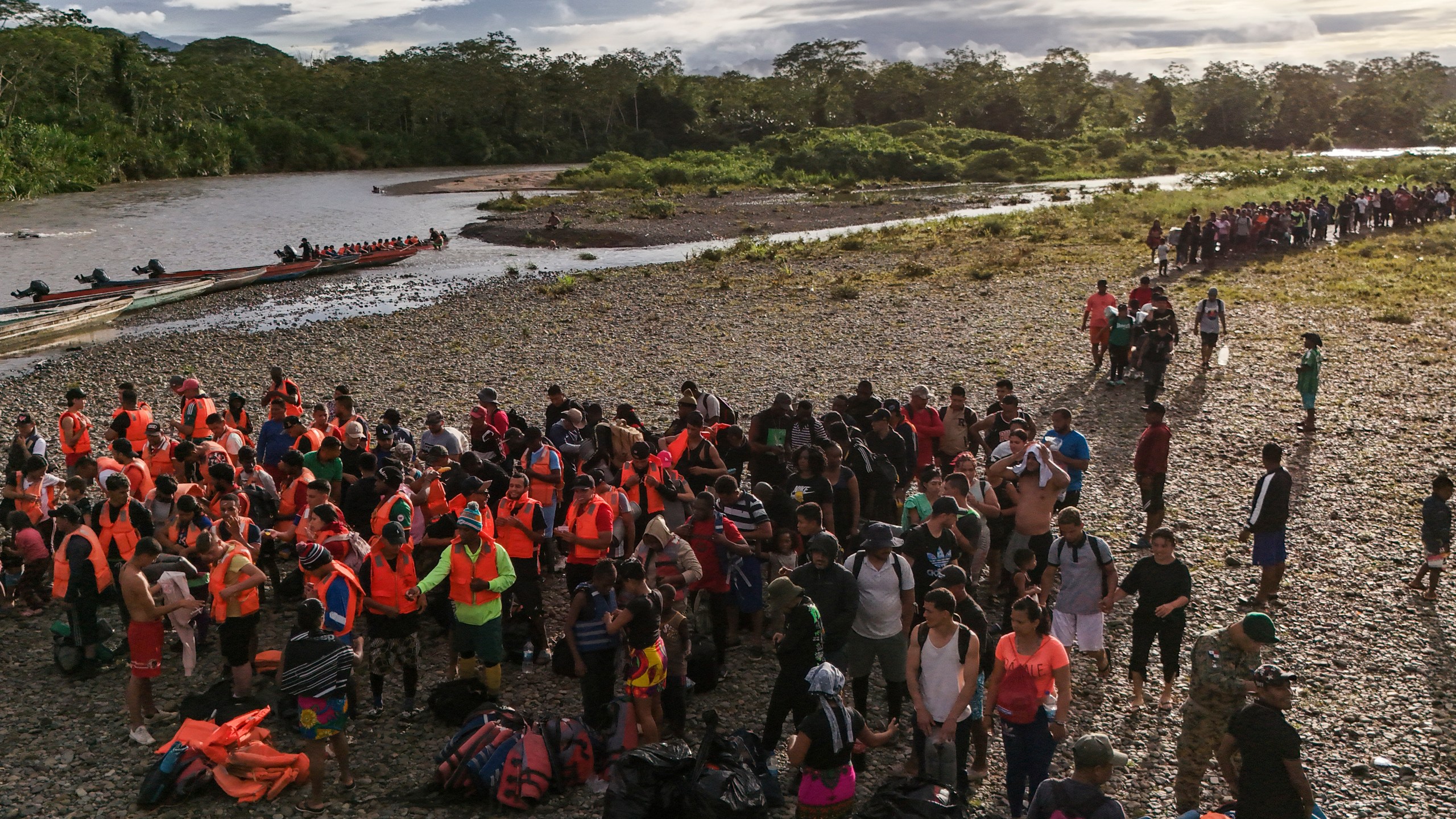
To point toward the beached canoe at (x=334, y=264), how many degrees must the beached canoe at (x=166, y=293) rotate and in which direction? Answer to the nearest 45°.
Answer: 0° — it already faces it

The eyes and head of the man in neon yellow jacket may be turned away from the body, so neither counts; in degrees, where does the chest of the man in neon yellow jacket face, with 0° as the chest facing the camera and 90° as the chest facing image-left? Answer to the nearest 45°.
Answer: approximately 0°

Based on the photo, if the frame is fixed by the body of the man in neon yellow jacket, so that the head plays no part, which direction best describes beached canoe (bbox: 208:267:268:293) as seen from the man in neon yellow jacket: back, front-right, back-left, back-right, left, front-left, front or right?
back

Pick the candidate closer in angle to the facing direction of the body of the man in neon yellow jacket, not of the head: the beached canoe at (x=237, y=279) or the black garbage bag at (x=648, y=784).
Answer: the black garbage bag

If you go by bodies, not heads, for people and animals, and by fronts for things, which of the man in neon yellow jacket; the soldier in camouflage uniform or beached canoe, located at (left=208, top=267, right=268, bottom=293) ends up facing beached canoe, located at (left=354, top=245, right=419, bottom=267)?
beached canoe, located at (left=208, top=267, right=268, bottom=293)

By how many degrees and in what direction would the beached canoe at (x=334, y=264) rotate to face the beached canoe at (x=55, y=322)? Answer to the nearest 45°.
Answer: approximately 180°

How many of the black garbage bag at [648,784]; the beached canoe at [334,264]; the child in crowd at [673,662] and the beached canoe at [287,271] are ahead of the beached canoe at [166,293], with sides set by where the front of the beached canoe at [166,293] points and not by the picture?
2

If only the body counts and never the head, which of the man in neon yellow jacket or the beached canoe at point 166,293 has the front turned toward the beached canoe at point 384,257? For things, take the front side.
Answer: the beached canoe at point 166,293

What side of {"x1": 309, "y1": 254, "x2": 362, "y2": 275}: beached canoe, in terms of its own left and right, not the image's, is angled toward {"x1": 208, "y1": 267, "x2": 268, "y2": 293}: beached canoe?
back

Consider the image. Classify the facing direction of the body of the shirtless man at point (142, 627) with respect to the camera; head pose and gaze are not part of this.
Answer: to the viewer's right

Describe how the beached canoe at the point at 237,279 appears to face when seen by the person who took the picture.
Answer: facing away from the viewer and to the right of the viewer
